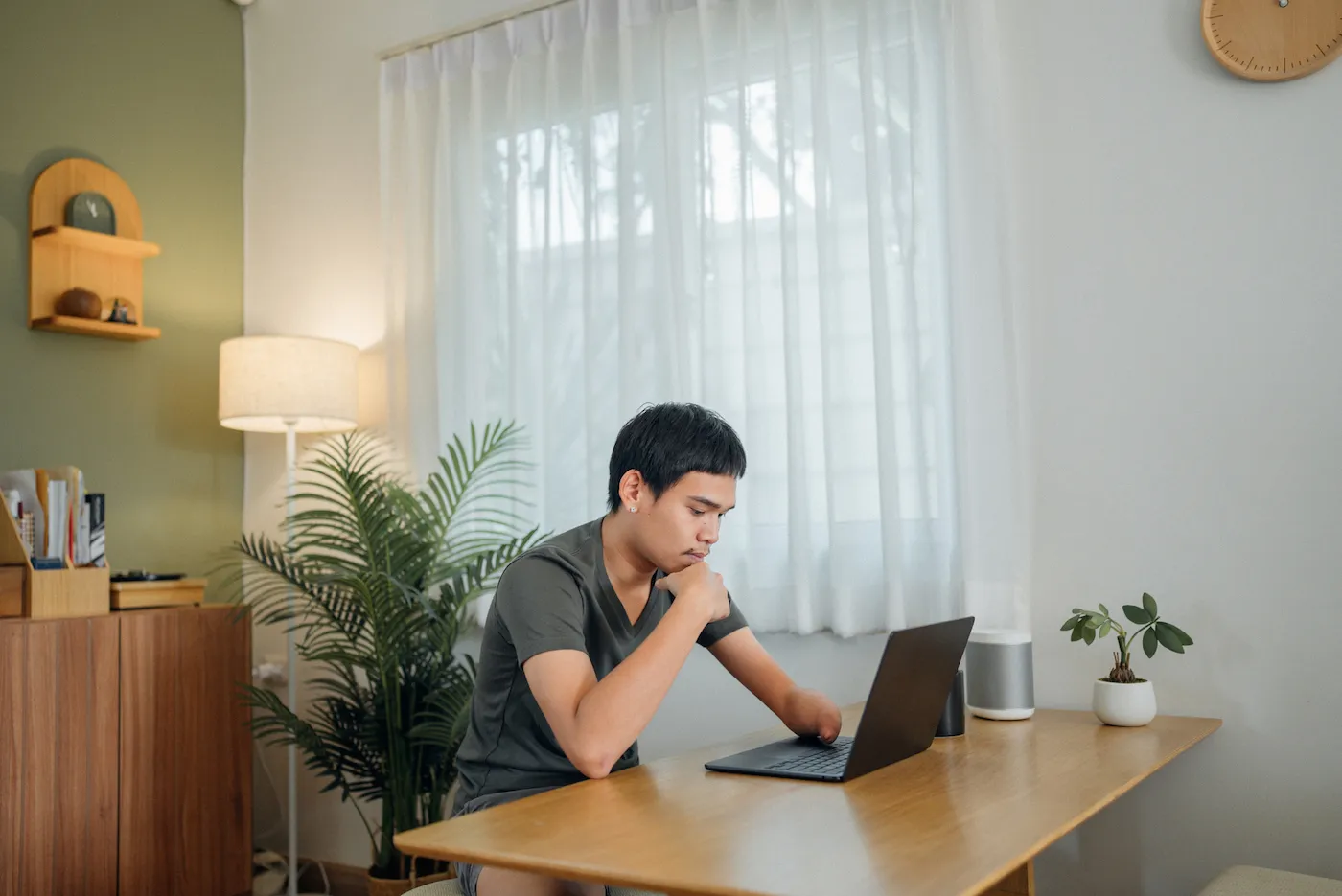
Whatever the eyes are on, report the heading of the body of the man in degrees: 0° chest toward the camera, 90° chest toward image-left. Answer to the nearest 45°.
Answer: approximately 315°

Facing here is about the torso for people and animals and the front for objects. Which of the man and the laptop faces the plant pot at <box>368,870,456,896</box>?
the laptop

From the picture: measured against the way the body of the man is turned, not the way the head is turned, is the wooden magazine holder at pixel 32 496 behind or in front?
behind

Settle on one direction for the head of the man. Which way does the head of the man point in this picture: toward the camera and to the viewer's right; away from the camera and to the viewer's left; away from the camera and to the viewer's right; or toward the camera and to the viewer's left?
toward the camera and to the viewer's right

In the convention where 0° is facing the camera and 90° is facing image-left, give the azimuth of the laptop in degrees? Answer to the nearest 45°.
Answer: approximately 135°

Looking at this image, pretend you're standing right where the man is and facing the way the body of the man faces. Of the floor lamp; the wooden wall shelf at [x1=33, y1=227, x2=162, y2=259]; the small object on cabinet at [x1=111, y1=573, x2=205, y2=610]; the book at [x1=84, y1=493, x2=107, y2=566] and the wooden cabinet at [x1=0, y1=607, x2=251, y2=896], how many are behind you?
5

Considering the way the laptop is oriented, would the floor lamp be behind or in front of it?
in front

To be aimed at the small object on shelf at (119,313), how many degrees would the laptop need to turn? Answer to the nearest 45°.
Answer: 0° — it already faces it

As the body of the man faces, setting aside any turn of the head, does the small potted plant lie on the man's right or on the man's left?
on the man's left

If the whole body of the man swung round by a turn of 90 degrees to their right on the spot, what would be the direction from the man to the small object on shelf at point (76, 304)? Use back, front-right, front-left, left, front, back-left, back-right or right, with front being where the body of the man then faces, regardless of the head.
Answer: right

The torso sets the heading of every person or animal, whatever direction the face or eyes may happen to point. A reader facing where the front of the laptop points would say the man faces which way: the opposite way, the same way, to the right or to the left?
the opposite way

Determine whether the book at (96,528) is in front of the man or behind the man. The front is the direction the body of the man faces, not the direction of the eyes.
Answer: behind
